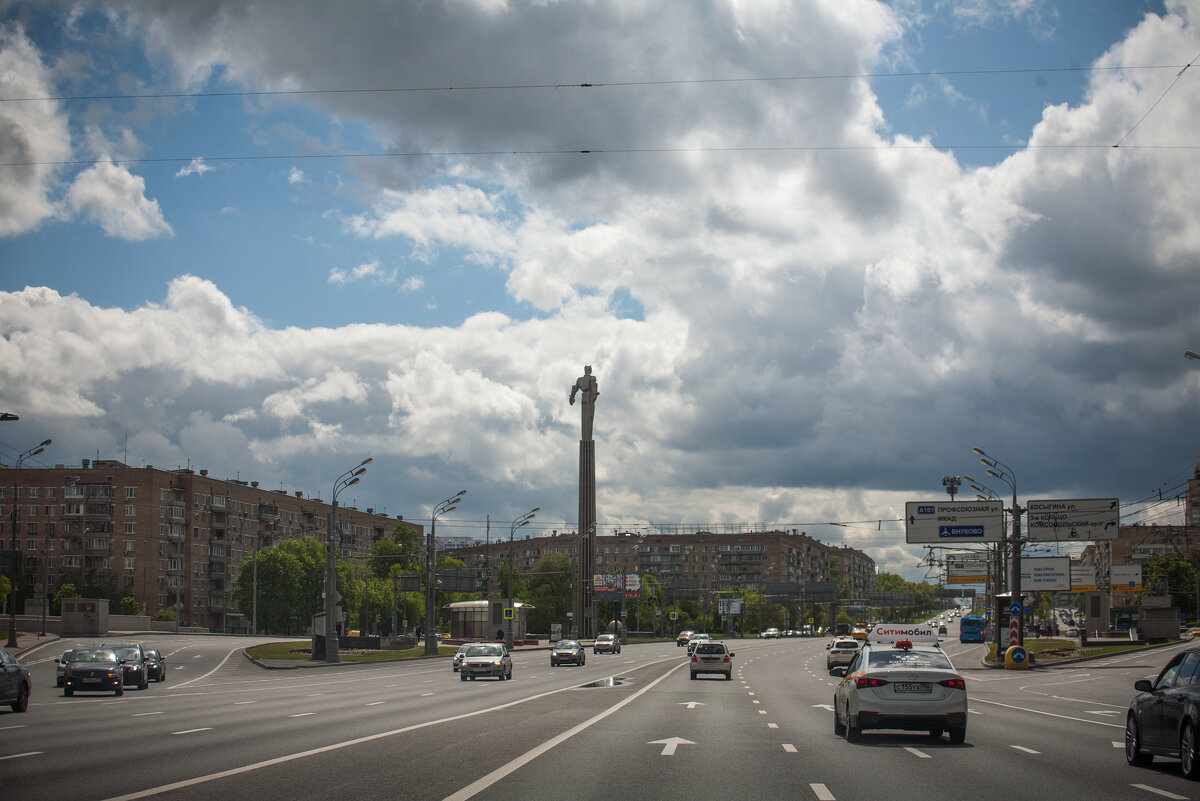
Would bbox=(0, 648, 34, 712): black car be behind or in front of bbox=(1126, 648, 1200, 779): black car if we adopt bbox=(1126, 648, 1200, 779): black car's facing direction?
in front

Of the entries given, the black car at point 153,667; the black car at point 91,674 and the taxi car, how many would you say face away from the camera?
1

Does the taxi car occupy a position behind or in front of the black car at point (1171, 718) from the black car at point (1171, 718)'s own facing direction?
in front

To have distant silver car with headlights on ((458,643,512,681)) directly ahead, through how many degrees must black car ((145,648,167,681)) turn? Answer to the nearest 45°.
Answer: approximately 135° to its left

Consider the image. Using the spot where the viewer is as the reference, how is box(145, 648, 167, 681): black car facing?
facing the viewer and to the left of the viewer

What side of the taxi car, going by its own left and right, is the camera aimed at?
back

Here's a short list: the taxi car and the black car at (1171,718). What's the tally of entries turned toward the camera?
0

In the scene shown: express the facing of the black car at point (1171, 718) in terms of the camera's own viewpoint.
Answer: facing away from the viewer and to the left of the viewer

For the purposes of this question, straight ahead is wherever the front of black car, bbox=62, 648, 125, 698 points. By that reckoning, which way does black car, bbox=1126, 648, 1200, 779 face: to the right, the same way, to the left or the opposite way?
the opposite way

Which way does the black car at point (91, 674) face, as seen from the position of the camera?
facing the viewer

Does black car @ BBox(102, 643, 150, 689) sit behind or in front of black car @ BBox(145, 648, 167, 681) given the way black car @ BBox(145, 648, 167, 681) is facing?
in front

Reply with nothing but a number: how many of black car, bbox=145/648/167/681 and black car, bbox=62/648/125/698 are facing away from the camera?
0
